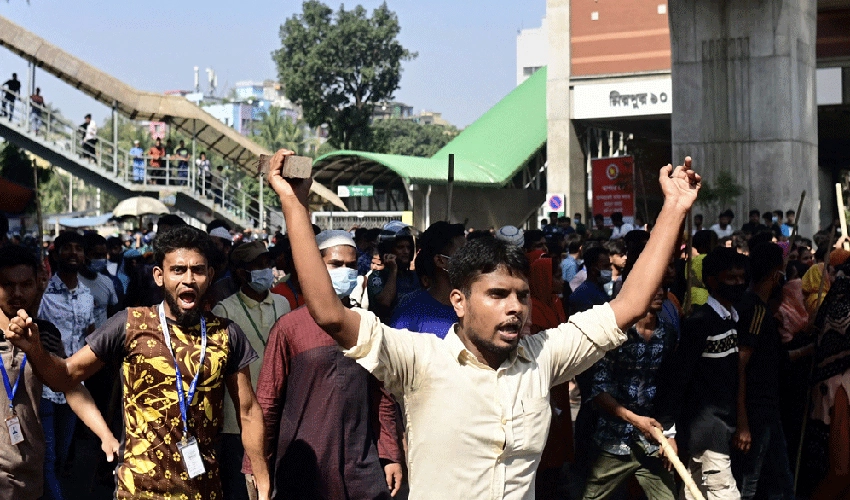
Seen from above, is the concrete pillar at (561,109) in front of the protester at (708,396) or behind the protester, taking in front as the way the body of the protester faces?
behind

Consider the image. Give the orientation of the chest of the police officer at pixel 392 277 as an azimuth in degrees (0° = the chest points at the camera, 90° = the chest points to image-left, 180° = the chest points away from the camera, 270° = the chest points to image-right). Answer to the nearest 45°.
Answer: approximately 315°

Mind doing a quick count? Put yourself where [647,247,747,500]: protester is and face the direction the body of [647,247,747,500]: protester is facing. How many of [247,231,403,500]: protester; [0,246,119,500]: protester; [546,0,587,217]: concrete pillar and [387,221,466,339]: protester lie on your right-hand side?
3

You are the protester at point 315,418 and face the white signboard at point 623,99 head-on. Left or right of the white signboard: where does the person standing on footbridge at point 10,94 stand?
left

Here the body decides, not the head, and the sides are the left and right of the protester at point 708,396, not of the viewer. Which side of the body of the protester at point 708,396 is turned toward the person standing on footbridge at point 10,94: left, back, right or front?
back

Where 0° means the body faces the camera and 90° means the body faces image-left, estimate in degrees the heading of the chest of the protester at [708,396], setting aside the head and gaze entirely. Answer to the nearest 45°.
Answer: approximately 315°
